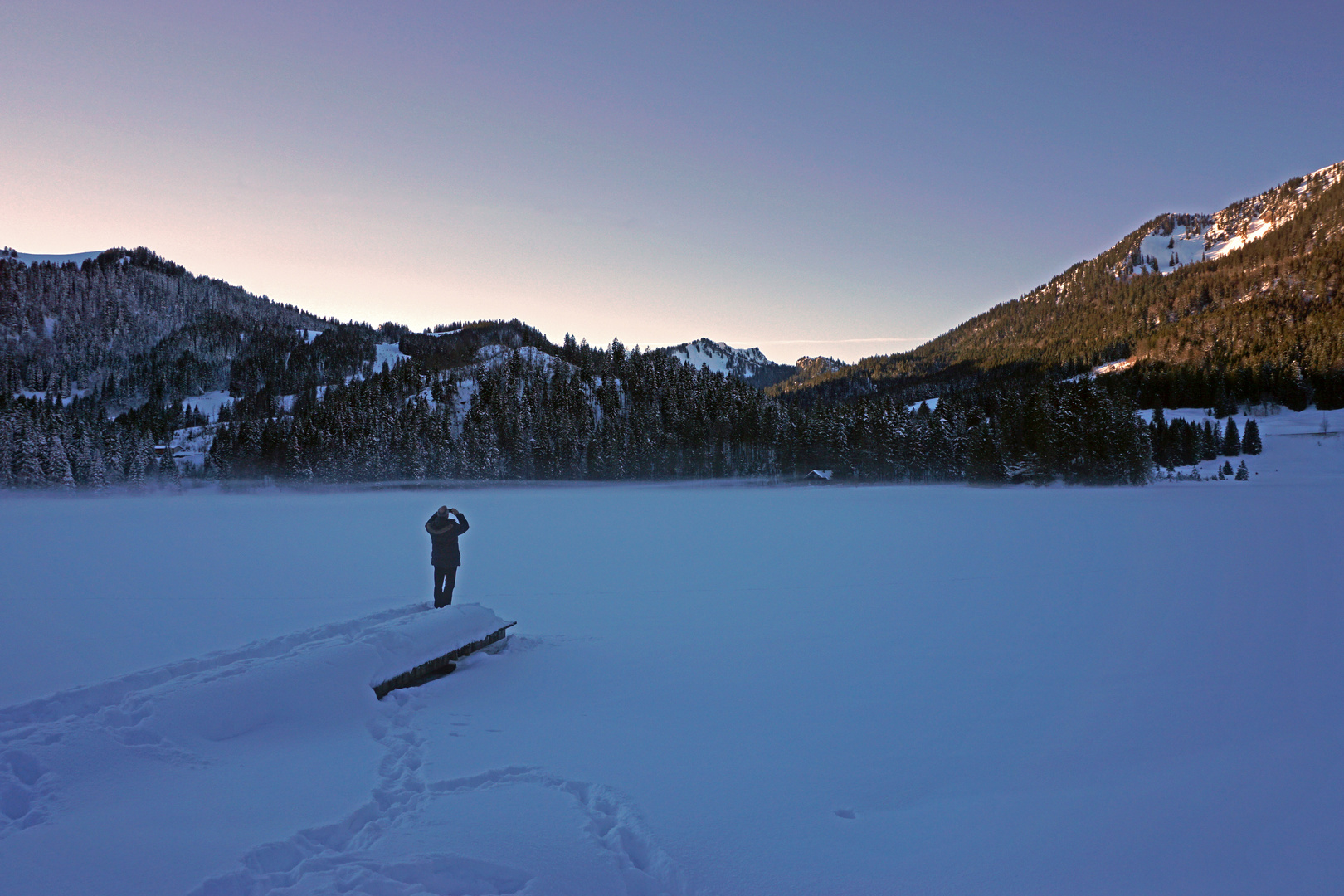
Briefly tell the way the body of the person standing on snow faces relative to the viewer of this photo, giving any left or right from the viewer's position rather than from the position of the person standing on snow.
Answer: facing away from the viewer and to the right of the viewer
